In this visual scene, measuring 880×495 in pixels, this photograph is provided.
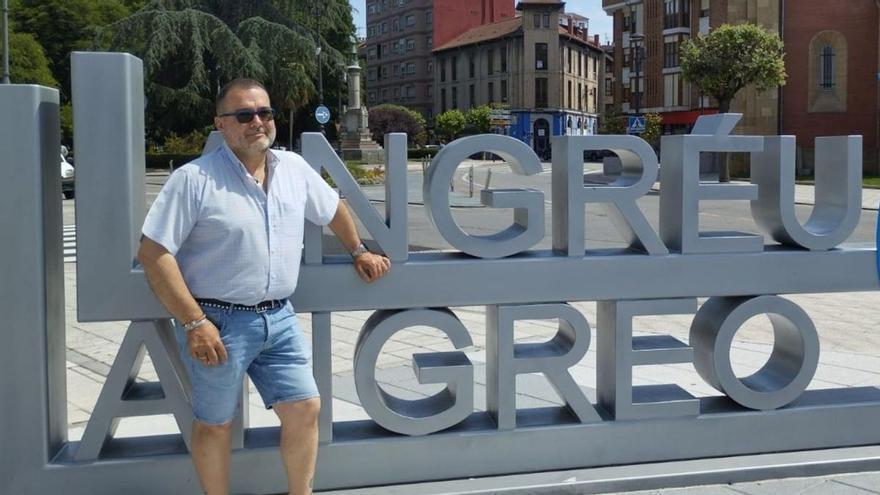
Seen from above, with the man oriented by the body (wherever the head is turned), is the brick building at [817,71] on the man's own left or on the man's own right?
on the man's own left

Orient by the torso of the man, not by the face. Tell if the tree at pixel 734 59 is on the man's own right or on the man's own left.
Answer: on the man's own left

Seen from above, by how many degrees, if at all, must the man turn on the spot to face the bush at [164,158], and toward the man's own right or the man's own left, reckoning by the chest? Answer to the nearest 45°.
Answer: approximately 135° to the man's own left

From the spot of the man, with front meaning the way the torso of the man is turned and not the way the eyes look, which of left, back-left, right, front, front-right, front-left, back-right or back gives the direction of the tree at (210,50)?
back-left

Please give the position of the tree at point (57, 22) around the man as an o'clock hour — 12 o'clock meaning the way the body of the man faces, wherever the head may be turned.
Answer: The tree is roughly at 7 o'clock from the man.

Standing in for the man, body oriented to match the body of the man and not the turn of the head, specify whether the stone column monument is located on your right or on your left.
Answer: on your left
